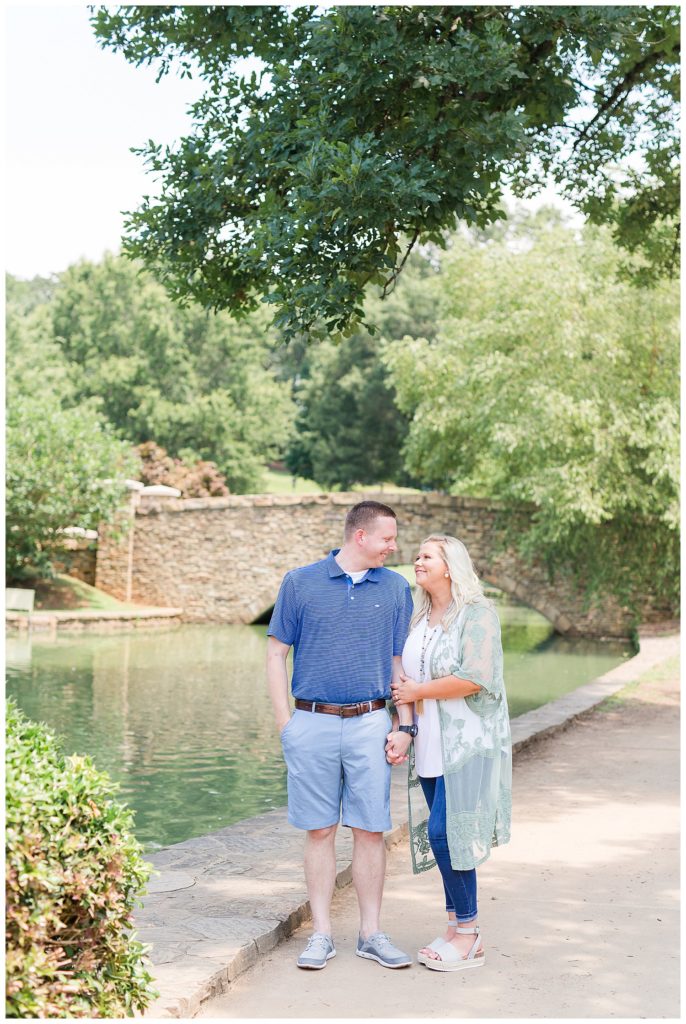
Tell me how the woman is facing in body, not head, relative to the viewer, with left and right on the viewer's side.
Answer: facing the viewer and to the left of the viewer

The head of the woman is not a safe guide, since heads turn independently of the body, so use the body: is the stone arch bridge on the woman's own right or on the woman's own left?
on the woman's own right

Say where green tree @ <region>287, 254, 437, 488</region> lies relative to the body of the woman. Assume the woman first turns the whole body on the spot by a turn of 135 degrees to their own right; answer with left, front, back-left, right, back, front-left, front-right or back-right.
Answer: front

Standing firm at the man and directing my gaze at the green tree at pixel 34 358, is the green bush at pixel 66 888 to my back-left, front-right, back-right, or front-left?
back-left

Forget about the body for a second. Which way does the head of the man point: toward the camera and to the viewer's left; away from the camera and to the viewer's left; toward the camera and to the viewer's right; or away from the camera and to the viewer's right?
toward the camera and to the viewer's right

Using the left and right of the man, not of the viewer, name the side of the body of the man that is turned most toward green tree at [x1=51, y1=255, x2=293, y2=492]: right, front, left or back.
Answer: back

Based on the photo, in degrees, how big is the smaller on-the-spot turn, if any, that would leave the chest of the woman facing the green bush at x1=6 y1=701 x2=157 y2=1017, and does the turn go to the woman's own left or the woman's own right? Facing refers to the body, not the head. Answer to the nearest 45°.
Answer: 0° — they already face it

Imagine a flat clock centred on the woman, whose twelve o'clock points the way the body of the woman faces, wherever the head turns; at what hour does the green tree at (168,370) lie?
The green tree is roughly at 4 o'clock from the woman.

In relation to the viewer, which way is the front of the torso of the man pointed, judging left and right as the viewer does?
facing the viewer

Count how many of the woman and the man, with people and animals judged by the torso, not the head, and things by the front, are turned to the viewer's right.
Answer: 0

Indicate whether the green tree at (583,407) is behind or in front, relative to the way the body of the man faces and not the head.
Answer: behind
